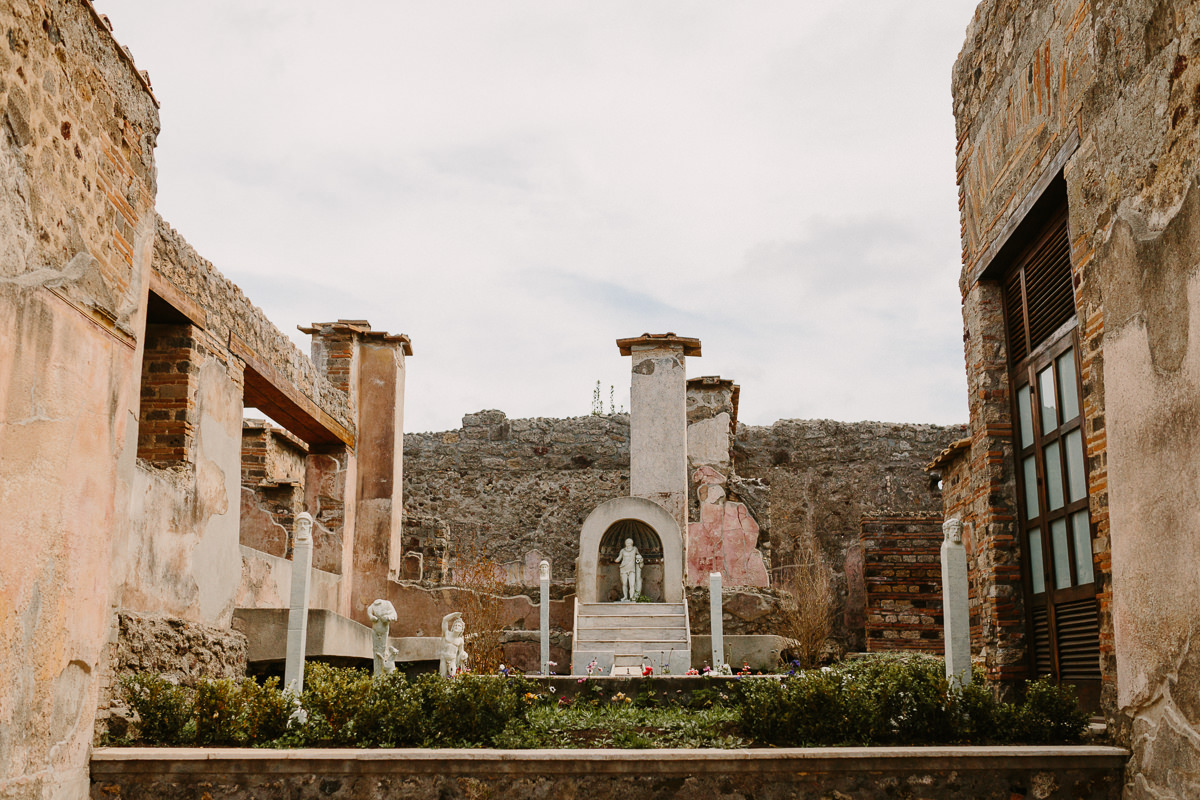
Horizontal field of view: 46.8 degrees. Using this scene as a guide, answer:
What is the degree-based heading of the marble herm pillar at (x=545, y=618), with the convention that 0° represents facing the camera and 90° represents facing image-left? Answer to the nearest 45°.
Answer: approximately 0°

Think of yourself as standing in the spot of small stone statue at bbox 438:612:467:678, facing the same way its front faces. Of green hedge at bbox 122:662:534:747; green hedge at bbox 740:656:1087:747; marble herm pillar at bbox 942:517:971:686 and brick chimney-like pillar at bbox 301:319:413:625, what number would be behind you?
1

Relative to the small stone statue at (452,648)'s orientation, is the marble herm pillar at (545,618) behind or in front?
behind

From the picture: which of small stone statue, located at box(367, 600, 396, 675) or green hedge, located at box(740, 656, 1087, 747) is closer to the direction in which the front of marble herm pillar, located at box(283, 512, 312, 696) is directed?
the green hedge

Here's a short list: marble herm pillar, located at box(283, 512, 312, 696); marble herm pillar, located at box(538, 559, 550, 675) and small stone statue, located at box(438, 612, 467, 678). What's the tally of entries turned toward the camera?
3

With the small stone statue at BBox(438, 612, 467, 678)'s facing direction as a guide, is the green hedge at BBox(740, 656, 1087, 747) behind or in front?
in front
